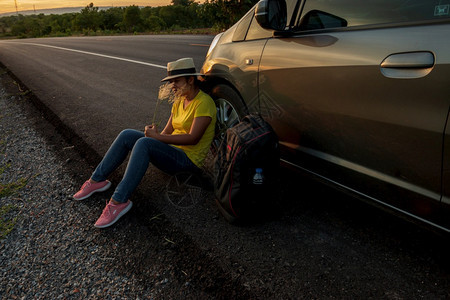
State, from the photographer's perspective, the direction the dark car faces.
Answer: facing away from the viewer and to the left of the viewer

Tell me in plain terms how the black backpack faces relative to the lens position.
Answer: facing the viewer and to the left of the viewer

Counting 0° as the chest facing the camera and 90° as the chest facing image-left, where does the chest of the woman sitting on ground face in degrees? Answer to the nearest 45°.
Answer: approximately 45°

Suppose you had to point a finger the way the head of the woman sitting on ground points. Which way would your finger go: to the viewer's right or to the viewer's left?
to the viewer's left

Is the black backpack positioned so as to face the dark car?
no

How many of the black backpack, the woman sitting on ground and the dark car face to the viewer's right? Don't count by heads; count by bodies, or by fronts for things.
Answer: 0

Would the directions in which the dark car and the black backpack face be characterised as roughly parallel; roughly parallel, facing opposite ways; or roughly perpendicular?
roughly perpendicular

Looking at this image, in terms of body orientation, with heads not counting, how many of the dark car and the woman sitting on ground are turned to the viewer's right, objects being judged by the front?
0

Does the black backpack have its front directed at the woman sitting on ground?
no

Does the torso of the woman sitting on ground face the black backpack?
no
